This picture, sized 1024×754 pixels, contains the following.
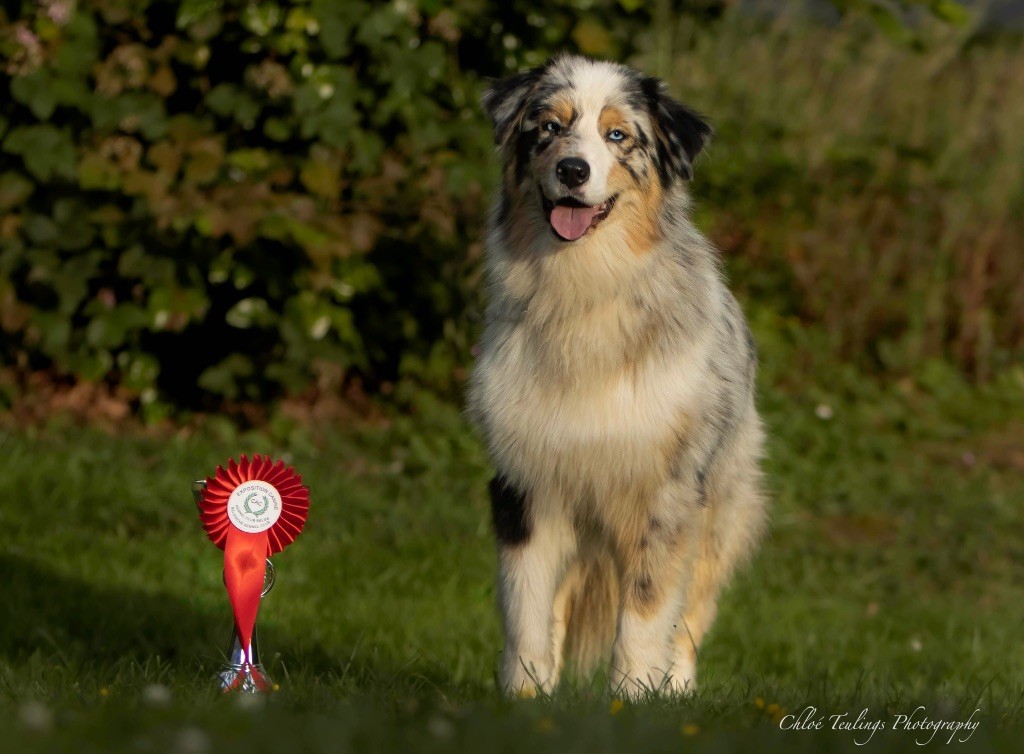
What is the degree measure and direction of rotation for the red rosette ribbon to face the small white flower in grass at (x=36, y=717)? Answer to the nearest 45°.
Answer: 0° — it already faces it

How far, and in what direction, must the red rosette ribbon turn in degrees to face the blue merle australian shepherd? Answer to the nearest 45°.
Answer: approximately 90° to its left

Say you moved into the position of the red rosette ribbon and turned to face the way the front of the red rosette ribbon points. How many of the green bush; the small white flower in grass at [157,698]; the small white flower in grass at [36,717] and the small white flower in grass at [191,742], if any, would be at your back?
1

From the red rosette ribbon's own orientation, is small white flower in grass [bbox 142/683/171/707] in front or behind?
in front

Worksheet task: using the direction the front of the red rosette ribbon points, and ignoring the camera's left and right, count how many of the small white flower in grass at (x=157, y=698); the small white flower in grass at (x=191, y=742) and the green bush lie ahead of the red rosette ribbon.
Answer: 2

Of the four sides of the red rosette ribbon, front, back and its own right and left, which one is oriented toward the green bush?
back

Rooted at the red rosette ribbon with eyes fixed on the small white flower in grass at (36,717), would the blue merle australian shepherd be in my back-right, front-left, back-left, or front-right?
back-left

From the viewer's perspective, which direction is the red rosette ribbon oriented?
toward the camera

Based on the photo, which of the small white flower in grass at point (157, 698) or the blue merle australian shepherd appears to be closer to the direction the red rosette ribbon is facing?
the small white flower in grass

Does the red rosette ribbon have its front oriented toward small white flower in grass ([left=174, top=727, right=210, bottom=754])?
yes
